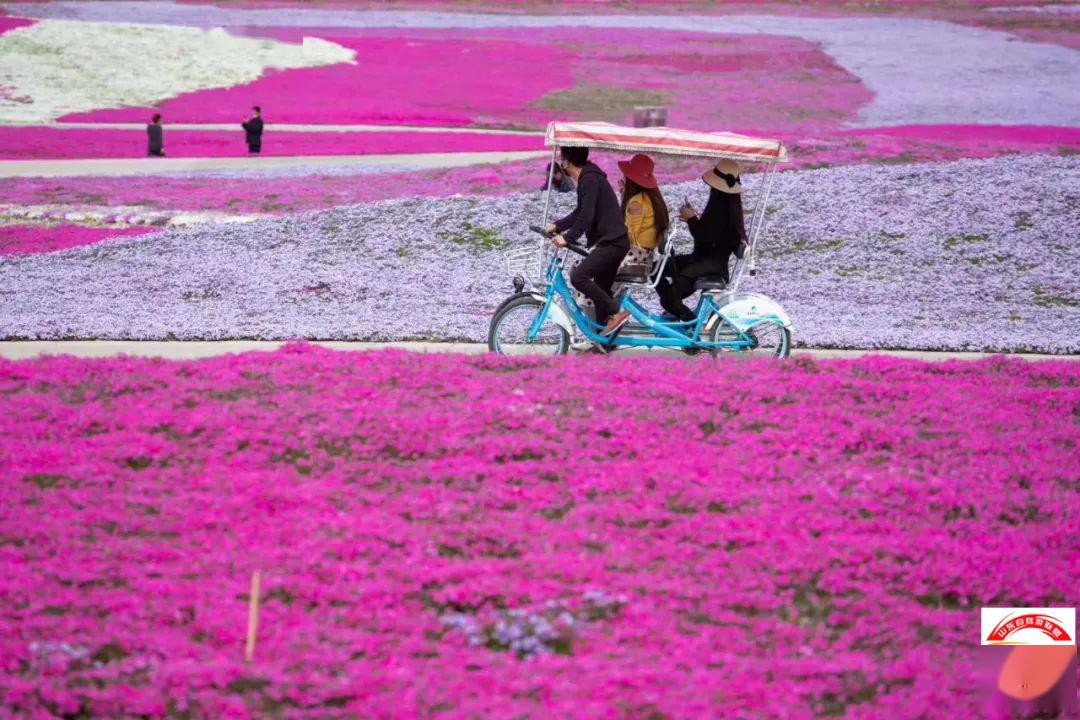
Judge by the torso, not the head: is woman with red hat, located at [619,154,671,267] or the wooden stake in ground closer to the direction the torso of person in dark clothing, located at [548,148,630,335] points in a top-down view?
the wooden stake in ground

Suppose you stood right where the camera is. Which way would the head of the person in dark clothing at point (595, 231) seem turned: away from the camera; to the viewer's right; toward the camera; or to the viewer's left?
to the viewer's left

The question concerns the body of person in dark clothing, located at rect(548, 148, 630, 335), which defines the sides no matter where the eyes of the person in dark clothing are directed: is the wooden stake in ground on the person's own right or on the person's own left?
on the person's own left

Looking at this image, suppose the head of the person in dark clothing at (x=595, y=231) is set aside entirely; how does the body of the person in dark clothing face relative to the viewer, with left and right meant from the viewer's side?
facing to the left of the viewer

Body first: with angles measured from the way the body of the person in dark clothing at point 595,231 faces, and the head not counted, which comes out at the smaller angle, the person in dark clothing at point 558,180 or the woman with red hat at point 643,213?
the person in dark clothing

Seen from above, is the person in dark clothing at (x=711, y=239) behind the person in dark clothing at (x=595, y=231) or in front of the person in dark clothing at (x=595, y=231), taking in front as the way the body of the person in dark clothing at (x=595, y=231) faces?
behind

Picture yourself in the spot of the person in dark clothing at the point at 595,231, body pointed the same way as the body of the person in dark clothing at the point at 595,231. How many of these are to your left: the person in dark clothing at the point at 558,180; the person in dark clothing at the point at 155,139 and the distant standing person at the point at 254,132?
0

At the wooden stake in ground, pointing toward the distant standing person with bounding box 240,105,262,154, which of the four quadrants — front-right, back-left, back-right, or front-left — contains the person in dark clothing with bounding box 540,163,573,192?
front-right
